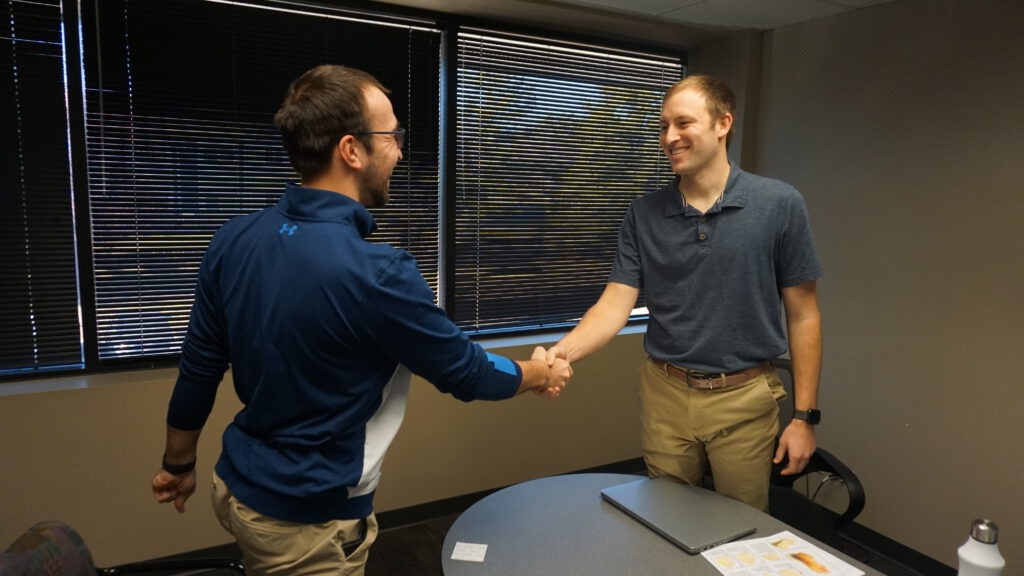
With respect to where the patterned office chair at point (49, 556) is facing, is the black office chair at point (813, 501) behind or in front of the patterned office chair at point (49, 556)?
in front

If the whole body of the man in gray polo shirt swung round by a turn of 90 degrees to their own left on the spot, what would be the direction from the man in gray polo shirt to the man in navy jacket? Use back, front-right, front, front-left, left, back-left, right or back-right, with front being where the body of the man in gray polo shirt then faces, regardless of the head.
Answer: right

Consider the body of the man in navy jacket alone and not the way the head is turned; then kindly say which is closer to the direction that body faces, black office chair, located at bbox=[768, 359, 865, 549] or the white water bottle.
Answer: the black office chair

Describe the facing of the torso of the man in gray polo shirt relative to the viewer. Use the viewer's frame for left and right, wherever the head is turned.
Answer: facing the viewer and to the left of the viewer

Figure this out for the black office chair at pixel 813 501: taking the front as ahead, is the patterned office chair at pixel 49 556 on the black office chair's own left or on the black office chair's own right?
on the black office chair's own right

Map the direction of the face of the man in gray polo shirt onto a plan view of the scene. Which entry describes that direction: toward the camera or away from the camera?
toward the camera

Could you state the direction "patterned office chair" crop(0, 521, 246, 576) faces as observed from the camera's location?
facing to the right of the viewer

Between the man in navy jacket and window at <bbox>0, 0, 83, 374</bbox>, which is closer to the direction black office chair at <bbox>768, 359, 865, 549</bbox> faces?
the man in navy jacket

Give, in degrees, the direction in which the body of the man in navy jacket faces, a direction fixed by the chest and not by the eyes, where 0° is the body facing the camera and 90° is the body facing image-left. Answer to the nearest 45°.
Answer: approximately 225°

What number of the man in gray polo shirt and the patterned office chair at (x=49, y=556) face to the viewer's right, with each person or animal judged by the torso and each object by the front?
1
